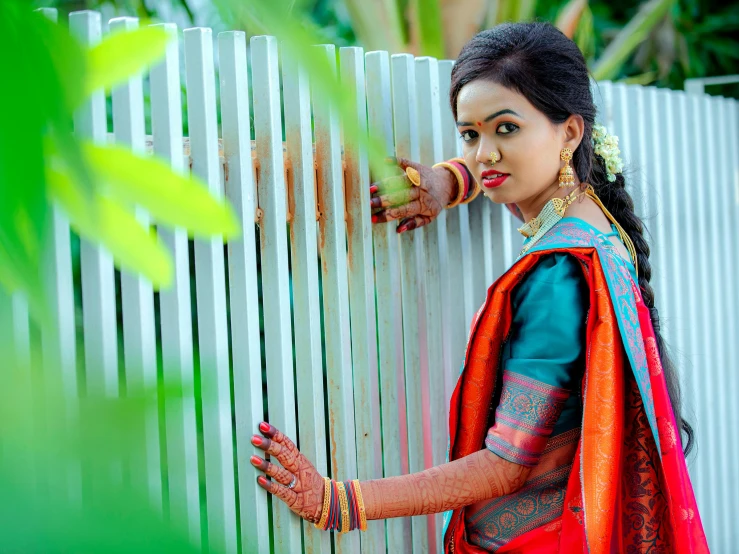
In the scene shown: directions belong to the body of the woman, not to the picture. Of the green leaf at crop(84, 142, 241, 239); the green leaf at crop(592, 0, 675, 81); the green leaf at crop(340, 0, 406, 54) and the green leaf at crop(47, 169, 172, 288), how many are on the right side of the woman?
2

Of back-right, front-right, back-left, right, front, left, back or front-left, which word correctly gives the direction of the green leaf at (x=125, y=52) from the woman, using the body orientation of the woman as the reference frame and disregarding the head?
left

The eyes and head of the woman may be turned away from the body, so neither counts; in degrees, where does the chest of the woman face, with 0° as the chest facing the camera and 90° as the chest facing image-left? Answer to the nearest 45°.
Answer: approximately 90°

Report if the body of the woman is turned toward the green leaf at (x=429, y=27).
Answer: no

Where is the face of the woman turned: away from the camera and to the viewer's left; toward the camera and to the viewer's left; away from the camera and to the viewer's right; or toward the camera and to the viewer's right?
toward the camera and to the viewer's left

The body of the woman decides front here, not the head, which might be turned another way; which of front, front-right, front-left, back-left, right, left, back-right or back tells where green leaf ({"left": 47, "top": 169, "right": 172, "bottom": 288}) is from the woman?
left

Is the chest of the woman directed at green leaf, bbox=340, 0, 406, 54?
no

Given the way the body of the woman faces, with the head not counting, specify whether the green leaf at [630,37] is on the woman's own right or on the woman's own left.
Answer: on the woman's own right

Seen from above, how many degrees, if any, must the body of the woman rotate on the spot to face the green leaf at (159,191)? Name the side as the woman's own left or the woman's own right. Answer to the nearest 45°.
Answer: approximately 90° to the woman's own left
